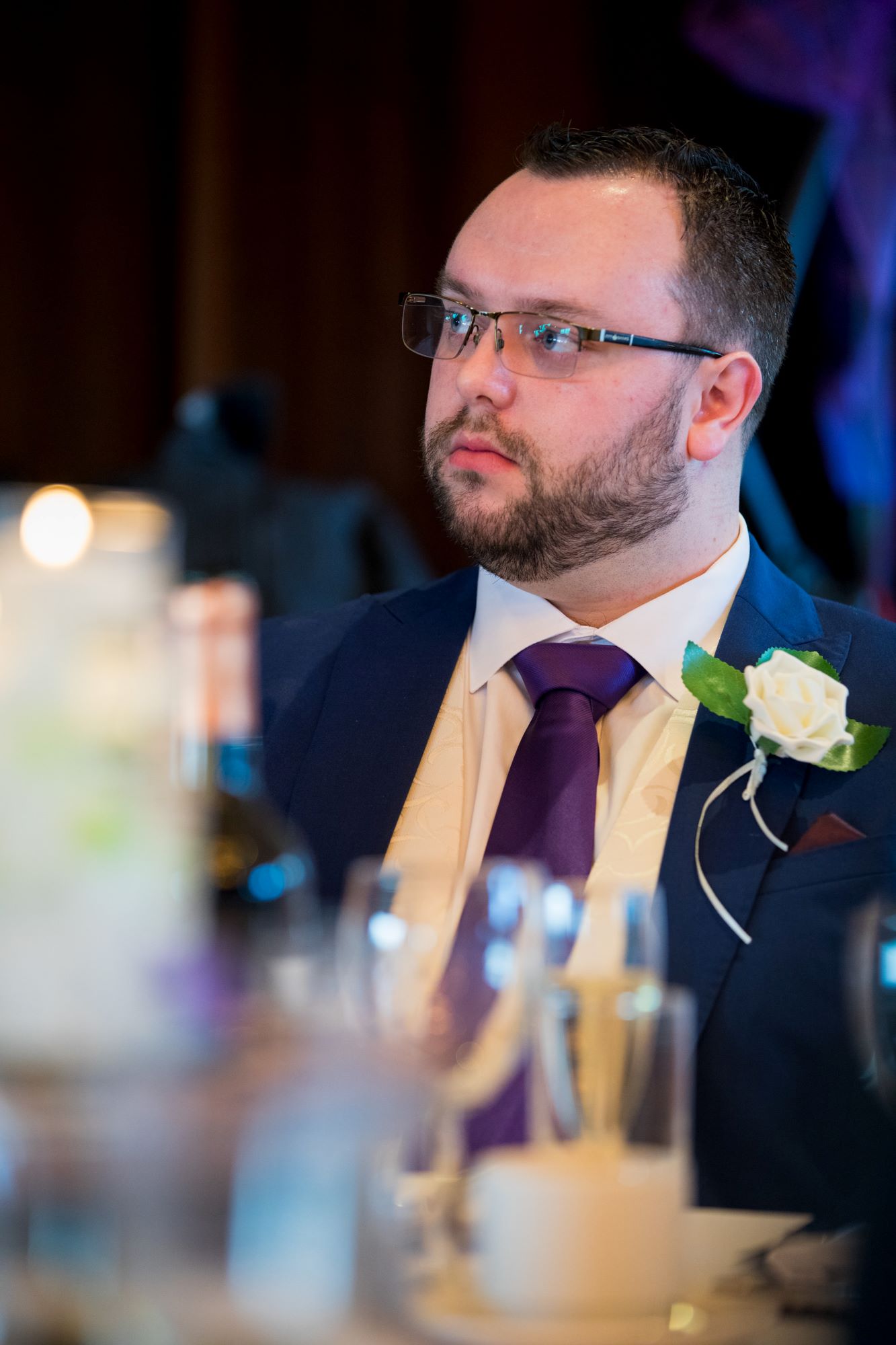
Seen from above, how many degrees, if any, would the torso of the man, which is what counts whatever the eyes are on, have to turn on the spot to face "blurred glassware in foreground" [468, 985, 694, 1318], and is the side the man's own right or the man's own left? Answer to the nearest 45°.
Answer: approximately 45° to the man's own left

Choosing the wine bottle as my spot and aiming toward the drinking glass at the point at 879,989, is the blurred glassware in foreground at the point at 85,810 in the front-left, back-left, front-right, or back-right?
back-right

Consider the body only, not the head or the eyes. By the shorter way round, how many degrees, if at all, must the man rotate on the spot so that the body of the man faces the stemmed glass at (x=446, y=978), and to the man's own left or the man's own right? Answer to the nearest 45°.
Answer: approximately 45° to the man's own left

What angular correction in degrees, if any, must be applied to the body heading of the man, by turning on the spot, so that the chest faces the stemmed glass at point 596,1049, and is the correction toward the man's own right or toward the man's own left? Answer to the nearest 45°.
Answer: approximately 45° to the man's own left

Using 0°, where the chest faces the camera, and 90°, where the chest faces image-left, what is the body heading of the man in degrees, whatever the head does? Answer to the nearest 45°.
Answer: approximately 45°
